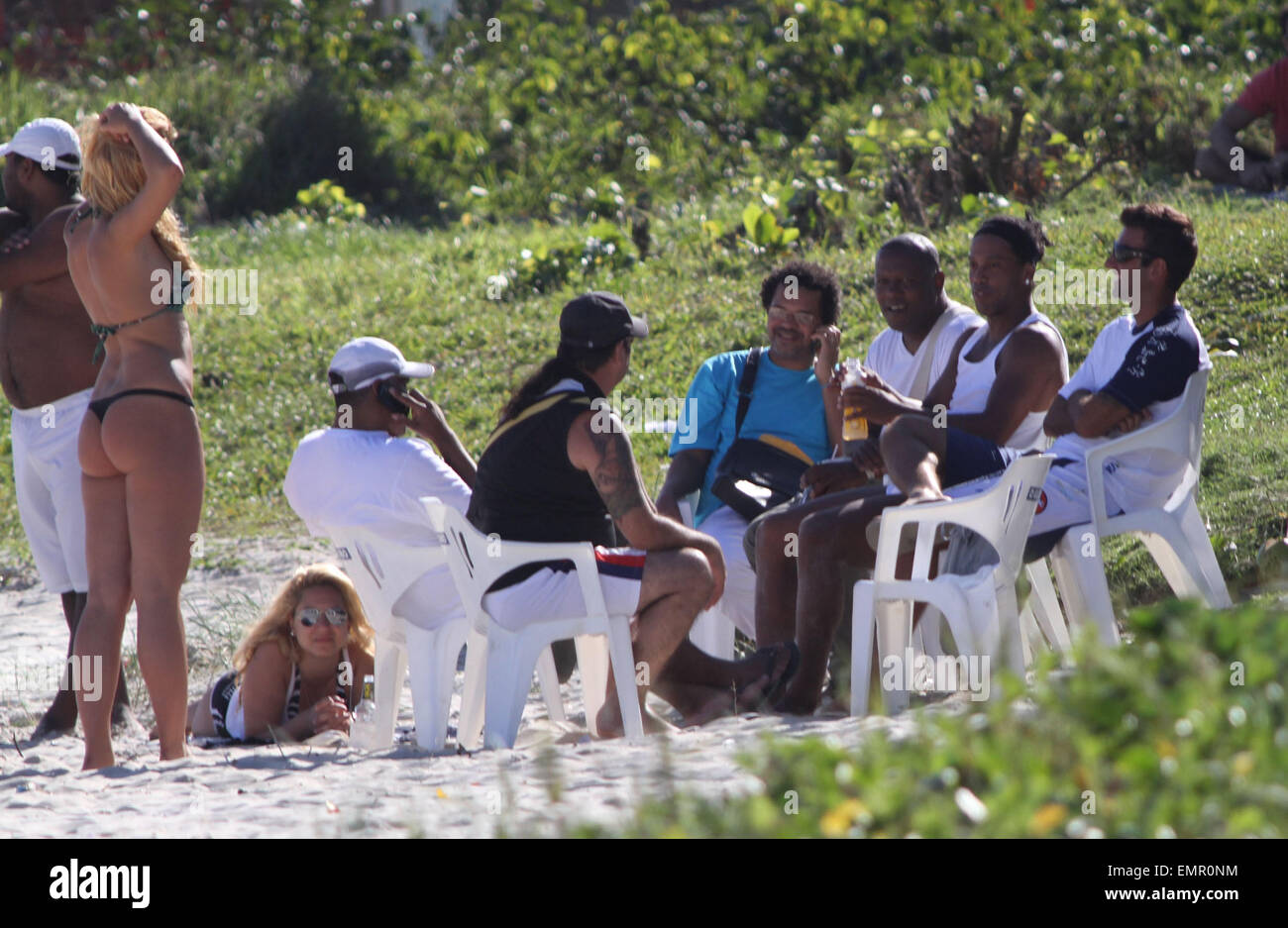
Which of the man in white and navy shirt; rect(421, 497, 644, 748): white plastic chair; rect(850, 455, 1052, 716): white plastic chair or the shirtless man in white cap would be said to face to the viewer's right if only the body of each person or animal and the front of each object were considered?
rect(421, 497, 644, 748): white plastic chair

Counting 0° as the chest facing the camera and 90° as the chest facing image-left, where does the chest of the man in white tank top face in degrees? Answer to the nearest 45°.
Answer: approximately 45°

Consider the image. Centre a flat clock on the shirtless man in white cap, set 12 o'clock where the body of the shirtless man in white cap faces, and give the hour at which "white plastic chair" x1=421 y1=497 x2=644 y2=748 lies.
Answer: The white plastic chair is roughly at 9 o'clock from the shirtless man in white cap.

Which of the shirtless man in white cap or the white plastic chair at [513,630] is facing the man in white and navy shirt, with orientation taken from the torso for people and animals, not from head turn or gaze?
the white plastic chair

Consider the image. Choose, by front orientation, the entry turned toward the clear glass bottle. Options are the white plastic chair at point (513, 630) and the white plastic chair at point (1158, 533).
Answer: the white plastic chair at point (1158, 533)

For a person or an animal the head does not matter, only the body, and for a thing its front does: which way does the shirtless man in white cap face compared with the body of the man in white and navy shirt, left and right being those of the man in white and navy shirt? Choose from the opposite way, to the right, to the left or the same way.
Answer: to the left

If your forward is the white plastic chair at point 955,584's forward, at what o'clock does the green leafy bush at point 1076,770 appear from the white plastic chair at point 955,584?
The green leafy bush is roughly at 9 o'clock from the white plastic chair.

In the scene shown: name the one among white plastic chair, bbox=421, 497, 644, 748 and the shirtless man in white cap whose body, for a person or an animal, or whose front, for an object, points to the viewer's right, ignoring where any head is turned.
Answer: the white plastic chair

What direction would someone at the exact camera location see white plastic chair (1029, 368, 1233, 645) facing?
facing to the left of the viewer

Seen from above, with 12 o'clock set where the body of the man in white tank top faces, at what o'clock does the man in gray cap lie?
The man in gray cap is roughly at 1 o'clock from the man in white tank top.

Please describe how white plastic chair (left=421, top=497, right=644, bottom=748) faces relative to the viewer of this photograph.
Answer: facing to the right of the viewer

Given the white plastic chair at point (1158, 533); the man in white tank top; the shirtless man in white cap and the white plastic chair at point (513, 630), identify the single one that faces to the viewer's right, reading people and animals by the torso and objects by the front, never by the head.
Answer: the white plastic chair at point (513, 630)

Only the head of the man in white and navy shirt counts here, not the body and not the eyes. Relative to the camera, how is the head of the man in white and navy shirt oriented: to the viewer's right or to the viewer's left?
to the viewer's left

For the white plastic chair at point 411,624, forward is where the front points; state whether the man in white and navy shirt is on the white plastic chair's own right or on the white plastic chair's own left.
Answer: on the white plastic chair's own right

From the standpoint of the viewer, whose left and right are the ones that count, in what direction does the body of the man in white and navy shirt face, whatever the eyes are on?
facing to the left of the viewer

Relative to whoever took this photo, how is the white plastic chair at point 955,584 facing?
facing to the left of the viewer

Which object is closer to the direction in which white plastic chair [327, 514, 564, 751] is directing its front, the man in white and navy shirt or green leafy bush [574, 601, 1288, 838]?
the man in white and navy shirt
